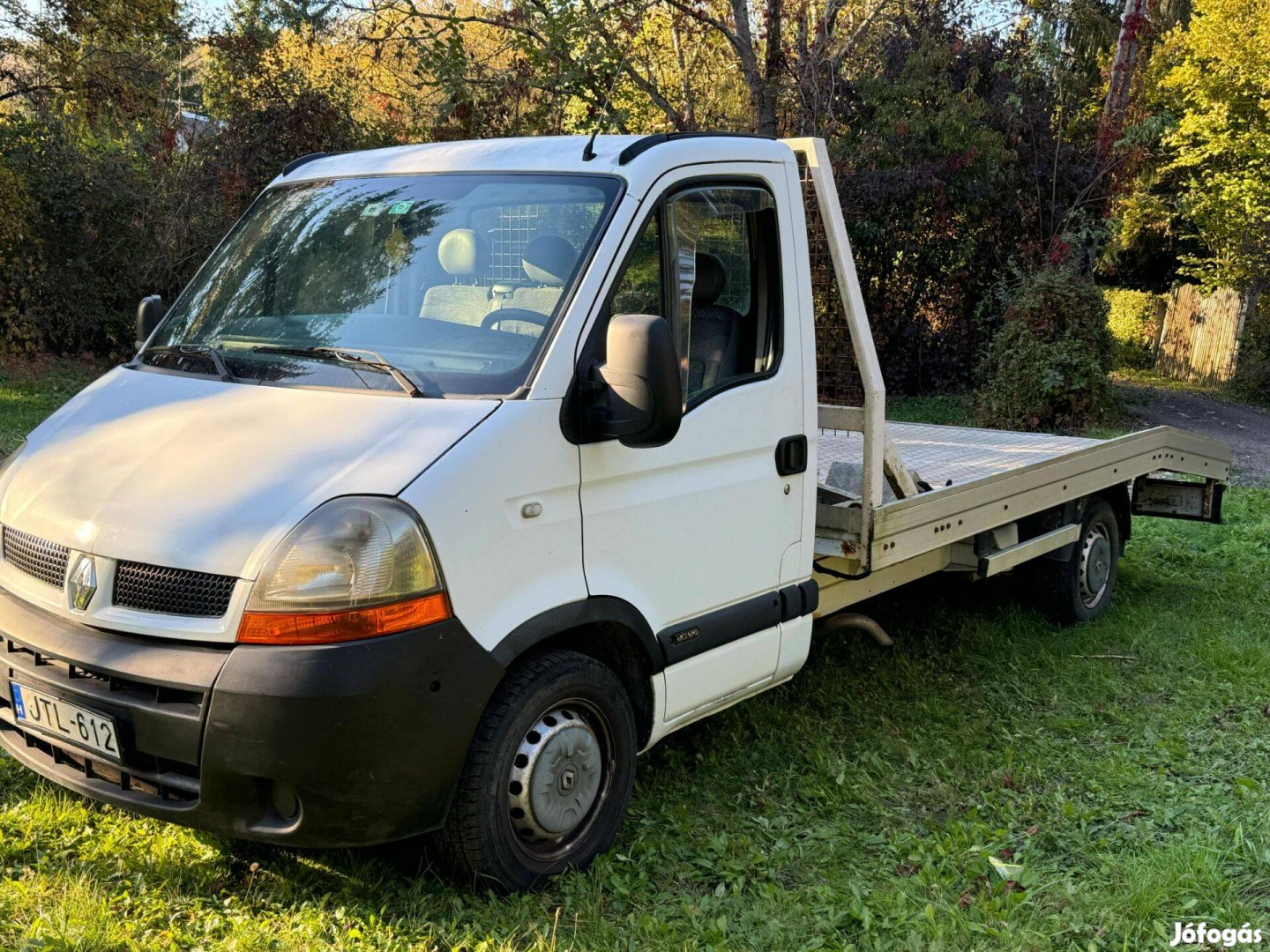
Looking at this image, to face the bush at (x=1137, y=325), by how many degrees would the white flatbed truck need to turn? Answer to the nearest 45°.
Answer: approximately 180°

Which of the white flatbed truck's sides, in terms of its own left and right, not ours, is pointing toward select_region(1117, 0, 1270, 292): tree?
back

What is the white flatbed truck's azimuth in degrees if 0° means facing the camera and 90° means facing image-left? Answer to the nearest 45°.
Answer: approximately 45°

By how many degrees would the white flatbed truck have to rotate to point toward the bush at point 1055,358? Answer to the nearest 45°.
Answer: approximately 180°

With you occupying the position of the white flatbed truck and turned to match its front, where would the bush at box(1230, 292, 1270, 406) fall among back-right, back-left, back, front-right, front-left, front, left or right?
back

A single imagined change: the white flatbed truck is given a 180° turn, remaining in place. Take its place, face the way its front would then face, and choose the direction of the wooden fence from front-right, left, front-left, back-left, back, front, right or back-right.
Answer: front
